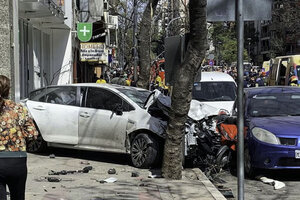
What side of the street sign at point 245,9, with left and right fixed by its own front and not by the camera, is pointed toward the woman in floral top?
left

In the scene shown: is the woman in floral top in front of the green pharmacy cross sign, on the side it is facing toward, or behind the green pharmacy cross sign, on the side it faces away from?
in front

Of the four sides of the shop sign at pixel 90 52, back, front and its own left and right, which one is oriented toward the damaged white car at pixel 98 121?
front

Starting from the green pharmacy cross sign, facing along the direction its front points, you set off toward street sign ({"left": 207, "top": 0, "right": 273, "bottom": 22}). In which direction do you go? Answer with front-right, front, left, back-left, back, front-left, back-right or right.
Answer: front

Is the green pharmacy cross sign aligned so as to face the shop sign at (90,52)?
no

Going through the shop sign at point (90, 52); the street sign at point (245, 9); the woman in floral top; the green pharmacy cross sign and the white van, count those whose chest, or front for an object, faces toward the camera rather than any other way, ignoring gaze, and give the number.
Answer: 3

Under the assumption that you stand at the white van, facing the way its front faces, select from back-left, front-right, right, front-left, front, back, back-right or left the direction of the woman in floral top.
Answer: front

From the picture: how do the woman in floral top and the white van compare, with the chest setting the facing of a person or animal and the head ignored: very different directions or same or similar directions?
very different directions

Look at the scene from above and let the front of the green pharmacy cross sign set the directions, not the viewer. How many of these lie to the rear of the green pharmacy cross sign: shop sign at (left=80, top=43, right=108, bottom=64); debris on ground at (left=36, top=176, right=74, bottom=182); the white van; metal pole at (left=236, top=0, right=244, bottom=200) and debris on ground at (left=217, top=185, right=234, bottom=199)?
1

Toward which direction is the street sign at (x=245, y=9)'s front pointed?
away from the camera

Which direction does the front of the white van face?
toward the camera

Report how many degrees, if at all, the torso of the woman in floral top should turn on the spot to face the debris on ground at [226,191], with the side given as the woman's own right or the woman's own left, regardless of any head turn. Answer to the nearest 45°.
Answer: approximately 45° to the woman's own right

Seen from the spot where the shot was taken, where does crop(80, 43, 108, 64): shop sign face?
facing the viewer

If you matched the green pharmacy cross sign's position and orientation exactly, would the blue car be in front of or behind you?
in front

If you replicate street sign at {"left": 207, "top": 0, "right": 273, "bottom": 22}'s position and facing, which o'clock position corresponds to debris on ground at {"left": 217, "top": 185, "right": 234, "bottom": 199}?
The debris on ground is roughly at 12 o'clock from the street sign.

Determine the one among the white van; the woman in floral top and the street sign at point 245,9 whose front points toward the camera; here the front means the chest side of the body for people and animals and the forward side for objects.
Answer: the white van
